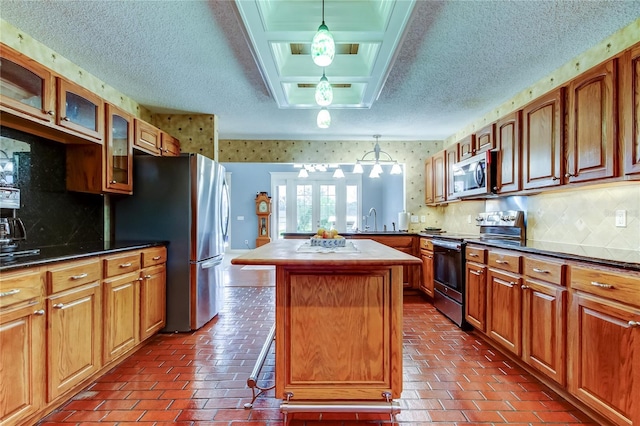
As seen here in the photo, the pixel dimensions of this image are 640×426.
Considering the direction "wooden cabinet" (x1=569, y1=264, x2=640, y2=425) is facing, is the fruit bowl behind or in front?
in front

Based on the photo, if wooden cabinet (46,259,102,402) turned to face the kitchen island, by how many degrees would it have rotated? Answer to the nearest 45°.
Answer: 0° — it already faces it

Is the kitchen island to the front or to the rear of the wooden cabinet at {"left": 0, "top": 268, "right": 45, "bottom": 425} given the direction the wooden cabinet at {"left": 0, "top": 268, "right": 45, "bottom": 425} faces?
to the front

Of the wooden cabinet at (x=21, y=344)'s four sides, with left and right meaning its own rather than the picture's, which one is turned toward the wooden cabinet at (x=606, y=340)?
front

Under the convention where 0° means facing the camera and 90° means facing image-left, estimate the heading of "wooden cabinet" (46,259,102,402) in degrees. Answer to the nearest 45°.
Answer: approximately 315°

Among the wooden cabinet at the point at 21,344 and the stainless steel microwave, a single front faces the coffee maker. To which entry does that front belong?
the stainless steel microwave

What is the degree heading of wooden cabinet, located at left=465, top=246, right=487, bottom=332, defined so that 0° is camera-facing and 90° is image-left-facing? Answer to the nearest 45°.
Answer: approximately 45°

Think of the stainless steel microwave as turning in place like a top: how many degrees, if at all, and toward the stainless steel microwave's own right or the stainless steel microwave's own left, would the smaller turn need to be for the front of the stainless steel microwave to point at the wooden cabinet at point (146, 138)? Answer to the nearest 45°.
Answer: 0° — it already faces it

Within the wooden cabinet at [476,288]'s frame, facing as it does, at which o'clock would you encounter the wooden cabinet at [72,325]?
the wooden cabinet at [72,325] is roughly at 12 o'clock from the wooden cabinet at [476,288].

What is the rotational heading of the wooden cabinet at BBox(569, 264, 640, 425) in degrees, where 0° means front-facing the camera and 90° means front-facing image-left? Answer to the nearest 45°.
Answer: approximately 45°

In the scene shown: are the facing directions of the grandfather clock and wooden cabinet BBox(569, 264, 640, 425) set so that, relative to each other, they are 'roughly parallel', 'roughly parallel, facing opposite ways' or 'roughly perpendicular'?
roughly perpendicular
